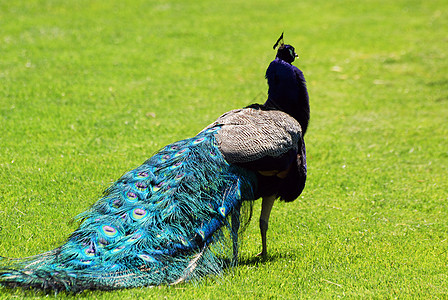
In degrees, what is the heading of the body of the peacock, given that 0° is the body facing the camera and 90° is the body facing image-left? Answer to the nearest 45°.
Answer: approximately 225°
